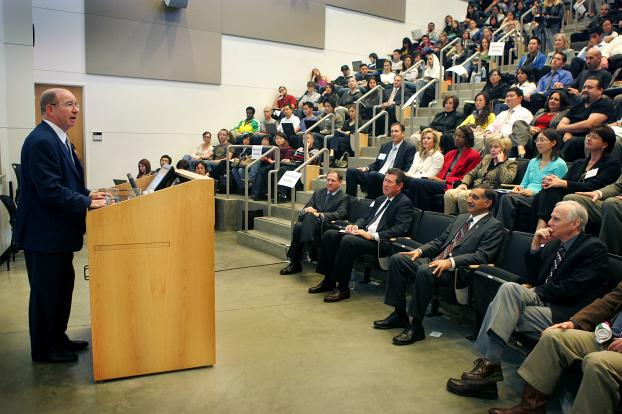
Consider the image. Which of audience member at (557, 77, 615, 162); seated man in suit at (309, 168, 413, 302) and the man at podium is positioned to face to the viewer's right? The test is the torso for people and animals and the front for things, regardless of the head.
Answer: the man at podium

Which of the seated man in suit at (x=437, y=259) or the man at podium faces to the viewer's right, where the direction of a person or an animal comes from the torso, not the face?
the man at podium

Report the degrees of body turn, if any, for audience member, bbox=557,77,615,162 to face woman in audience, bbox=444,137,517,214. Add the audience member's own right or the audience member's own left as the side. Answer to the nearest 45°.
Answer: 0° — they already face them

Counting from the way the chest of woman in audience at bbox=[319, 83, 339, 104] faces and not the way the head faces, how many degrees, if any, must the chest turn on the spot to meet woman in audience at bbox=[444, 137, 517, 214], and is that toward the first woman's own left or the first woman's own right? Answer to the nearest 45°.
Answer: approximately 45° to the first woman's own left

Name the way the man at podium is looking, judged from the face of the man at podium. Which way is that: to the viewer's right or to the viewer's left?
to the viewer's right

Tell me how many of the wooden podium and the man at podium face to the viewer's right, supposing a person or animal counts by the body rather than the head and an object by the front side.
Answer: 2

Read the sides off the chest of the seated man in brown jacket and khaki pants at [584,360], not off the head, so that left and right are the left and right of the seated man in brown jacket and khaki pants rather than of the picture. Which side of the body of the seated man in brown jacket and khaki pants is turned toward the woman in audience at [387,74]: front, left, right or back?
right

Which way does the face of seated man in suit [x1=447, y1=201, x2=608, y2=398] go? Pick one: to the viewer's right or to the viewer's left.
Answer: to the viewer's left
